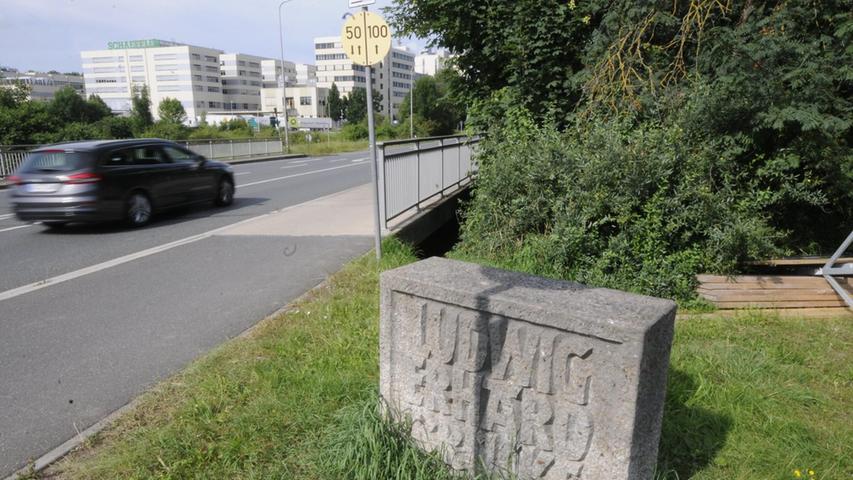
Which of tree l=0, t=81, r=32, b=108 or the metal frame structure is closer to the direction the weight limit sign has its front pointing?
the metal frame structure

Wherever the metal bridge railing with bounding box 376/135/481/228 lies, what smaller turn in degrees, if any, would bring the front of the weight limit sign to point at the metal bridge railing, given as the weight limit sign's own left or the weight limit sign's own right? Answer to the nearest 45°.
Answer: approximately 180°

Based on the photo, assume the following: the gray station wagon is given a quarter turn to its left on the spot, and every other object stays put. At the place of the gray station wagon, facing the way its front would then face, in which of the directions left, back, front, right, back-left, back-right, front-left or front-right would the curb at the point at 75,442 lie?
back-left

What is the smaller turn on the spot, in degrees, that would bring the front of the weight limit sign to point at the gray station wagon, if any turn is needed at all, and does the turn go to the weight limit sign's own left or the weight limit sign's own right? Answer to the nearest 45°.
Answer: approximately 135° to the weight limit sign's own right

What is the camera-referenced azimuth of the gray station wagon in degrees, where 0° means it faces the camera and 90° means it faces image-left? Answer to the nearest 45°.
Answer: approximately 225°

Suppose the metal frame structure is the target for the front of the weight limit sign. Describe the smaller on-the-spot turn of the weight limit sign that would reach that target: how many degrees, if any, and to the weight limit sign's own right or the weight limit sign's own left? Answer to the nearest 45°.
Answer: approximately 90° to the weight limit sign's own left

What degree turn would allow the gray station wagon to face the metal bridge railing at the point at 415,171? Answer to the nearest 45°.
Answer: approximately 90° to its right

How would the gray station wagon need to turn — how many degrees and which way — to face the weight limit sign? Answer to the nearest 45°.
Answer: approximately 90° to its right

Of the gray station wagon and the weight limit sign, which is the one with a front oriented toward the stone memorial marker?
the weight limit sign

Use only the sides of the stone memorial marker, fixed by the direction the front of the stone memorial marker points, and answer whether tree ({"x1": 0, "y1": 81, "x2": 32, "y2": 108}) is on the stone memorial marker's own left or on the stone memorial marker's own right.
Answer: on the stone memorial marker's own right

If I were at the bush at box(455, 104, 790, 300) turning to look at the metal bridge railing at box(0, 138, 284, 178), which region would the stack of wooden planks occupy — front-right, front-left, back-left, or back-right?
back-right

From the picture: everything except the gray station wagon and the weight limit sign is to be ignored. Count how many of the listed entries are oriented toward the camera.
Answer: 1

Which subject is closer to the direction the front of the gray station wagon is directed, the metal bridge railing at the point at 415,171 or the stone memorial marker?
the metal bridge railing

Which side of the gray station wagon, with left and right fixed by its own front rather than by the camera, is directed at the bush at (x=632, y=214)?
right

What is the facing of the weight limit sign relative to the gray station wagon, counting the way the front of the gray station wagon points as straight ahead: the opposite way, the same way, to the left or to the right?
the opposite way

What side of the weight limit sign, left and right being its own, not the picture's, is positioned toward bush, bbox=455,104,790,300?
left

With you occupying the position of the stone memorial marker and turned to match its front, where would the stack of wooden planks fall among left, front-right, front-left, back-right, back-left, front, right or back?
back
